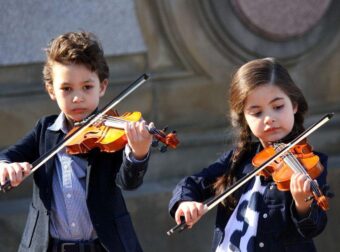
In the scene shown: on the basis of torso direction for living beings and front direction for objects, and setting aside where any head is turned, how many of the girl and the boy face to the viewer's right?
0

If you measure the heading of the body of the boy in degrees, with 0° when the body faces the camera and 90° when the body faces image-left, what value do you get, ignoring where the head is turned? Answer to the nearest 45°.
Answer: approximately 0°

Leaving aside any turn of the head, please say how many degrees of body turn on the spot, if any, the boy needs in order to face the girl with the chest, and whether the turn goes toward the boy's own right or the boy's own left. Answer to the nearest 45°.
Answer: approximately 90° to the boy's own left

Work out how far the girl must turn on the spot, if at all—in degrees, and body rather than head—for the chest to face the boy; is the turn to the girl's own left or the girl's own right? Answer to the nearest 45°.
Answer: approximately 45° to the girl's own right

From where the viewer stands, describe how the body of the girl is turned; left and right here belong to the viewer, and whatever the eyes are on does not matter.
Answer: facing the viewer and to the left of the viewer
